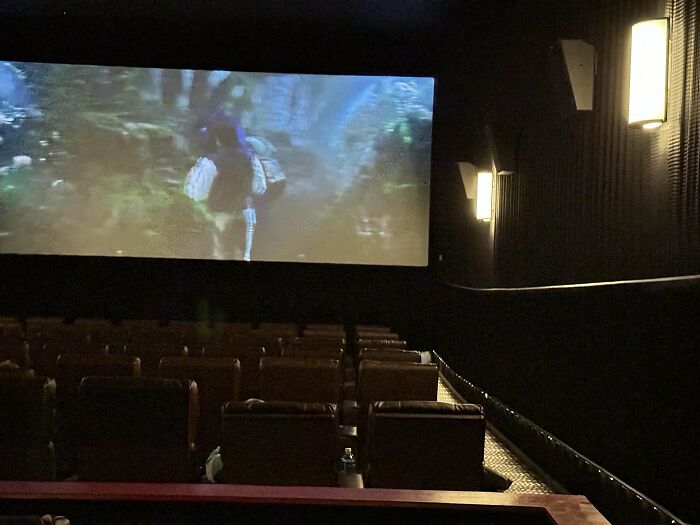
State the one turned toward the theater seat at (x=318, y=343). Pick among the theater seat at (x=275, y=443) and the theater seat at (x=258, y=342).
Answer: the theater seat at (x=275, y=443)

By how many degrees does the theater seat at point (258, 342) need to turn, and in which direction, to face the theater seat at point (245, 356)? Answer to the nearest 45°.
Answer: approximately 180°

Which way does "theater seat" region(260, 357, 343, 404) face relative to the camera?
away from the camera

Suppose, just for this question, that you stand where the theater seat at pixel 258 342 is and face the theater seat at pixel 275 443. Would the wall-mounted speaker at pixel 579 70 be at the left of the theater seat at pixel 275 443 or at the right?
left

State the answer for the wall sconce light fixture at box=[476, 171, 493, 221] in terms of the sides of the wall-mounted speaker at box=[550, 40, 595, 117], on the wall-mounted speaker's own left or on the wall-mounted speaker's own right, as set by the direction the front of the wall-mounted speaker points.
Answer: on the wall-mounted speaker's own right

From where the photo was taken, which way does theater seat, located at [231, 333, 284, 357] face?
away from the camera

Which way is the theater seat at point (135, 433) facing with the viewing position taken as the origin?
facing away from the viewer

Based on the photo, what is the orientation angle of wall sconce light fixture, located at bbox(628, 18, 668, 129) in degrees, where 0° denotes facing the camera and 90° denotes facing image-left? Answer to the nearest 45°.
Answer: approximately 45°

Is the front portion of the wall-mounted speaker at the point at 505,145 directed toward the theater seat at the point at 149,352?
yes

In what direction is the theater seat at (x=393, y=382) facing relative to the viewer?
away from the camera

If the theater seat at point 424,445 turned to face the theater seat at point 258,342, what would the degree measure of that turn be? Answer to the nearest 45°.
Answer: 0° — it already faces it
